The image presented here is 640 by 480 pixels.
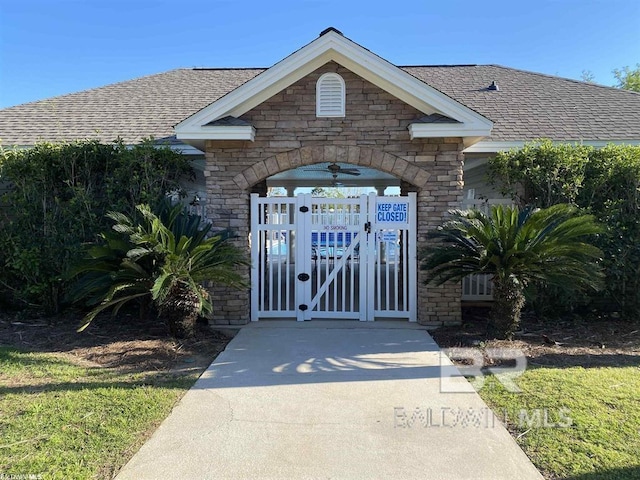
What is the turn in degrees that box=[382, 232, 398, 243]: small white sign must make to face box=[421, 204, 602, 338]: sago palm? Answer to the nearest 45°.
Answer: approximately 45° to its left

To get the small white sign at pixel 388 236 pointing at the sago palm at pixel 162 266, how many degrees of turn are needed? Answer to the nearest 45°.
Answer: approximately 45° to its right

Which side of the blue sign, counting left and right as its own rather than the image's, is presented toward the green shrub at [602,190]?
left

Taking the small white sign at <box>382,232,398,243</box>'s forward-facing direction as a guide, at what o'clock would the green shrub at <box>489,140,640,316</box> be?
The green shrub is roughly at 9 o'clock from the small white sign.

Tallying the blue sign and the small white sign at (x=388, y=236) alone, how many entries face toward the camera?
2

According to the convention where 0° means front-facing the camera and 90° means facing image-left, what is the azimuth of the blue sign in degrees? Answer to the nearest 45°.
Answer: approximately 0°

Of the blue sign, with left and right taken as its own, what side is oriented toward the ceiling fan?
back

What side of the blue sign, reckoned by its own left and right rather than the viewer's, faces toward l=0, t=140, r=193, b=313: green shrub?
right

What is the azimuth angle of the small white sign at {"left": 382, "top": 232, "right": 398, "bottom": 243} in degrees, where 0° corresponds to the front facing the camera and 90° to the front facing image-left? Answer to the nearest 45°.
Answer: approximately 0°

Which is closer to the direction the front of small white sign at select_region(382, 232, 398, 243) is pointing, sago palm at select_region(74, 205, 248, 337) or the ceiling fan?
the sago palm
